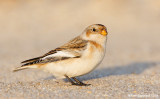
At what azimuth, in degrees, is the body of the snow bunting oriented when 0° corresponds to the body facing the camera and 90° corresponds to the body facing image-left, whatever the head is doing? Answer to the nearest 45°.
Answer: approximately 270°
